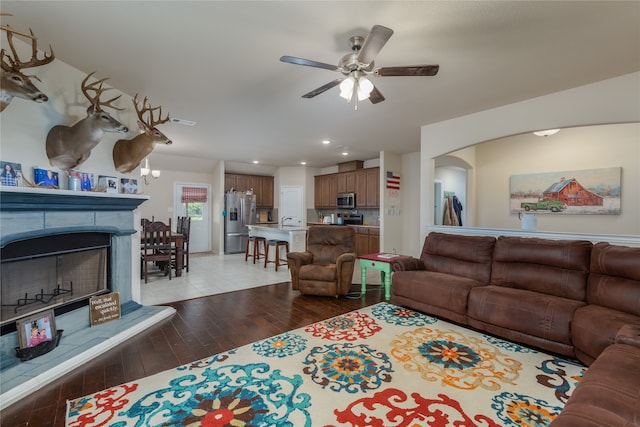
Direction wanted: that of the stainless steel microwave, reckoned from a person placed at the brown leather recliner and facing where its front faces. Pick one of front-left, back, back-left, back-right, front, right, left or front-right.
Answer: back-right

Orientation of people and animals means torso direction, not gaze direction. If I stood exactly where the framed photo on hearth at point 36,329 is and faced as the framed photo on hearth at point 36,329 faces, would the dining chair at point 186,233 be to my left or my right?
on my left

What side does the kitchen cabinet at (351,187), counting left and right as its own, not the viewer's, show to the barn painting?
left

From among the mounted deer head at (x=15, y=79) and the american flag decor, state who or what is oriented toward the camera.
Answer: the american flag decor

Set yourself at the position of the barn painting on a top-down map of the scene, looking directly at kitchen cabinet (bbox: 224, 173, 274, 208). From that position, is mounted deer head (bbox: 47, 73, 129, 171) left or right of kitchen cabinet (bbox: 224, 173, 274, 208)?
left

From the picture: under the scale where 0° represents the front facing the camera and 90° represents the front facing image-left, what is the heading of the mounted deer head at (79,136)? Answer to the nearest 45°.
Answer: approximately 270°

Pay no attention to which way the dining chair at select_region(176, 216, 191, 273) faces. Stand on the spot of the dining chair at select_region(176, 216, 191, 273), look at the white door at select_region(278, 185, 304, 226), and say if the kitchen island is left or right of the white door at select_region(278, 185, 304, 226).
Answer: right

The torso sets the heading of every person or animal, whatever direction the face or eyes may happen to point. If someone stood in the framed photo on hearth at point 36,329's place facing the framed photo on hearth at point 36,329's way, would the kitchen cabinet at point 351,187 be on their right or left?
on their left

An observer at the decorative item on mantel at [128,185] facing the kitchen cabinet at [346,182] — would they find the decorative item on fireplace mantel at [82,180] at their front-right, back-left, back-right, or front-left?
back-right

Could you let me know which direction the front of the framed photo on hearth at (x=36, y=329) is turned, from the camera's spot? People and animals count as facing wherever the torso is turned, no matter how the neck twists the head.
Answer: facing the viewer and to the right of the viewer

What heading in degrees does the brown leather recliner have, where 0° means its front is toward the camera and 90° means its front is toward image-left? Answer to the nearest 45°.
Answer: approximately 45°

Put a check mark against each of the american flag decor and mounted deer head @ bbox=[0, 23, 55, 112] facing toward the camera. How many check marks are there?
1

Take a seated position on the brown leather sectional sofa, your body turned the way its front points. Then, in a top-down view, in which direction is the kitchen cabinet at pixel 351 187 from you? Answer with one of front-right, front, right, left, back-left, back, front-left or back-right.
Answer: right

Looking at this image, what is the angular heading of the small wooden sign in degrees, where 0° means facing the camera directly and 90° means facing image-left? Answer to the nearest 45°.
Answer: approximately 315°

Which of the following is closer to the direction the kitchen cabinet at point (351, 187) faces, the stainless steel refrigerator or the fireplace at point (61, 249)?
the fireplace
